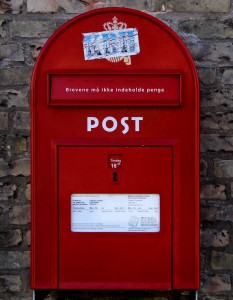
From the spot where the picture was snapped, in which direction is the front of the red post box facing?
facing the viewer
